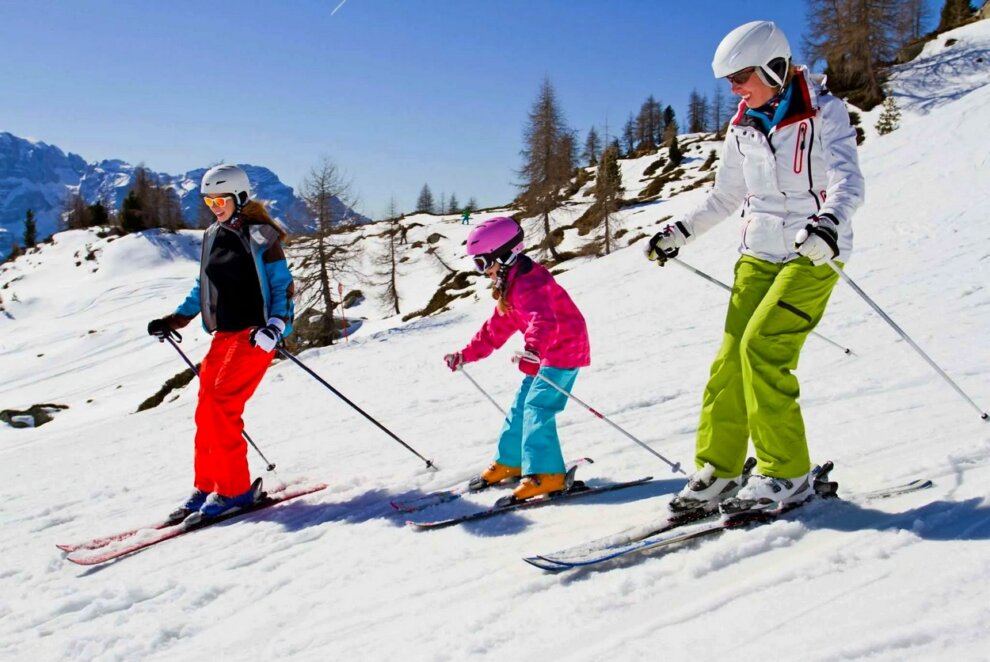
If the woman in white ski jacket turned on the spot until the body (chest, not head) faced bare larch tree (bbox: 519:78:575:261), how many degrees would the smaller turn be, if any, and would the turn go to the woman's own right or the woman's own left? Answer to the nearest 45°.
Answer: approximately 135° to the woman's own right

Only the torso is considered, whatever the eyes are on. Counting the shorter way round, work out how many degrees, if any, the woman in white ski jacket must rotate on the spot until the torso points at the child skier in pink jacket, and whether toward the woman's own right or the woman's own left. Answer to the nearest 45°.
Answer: approximately 90° to the woman's own right

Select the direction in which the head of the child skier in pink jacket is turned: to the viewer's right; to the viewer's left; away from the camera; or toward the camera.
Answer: to the viewer's left

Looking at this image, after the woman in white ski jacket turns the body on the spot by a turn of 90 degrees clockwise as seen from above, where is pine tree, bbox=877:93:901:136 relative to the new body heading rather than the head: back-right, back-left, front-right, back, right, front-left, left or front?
front-right

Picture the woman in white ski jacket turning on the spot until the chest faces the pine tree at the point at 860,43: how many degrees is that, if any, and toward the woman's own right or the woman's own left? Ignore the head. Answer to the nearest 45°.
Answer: approximately 135° to the woman's own right

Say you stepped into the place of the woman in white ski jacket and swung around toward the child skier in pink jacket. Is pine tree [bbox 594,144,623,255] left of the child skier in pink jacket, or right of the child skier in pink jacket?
right

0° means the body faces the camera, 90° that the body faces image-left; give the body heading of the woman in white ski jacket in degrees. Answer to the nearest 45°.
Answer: approximately 45°

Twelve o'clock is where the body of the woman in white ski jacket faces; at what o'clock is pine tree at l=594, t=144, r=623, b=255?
The pine tree is roughly at 4 o'clock from the woman in white ski jacket.
